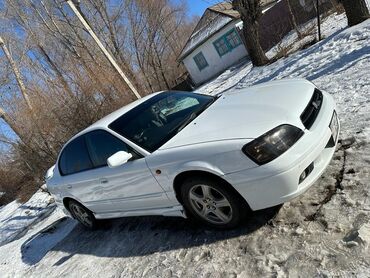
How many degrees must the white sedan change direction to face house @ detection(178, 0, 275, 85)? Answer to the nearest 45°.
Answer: approximately 135° to its left

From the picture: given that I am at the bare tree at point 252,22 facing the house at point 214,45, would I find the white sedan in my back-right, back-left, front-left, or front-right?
back-left

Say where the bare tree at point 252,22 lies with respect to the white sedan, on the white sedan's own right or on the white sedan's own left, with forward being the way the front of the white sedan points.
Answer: on the white sedan's own left

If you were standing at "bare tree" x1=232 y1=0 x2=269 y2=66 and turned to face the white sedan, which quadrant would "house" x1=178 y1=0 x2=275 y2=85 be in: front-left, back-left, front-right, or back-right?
back-right
